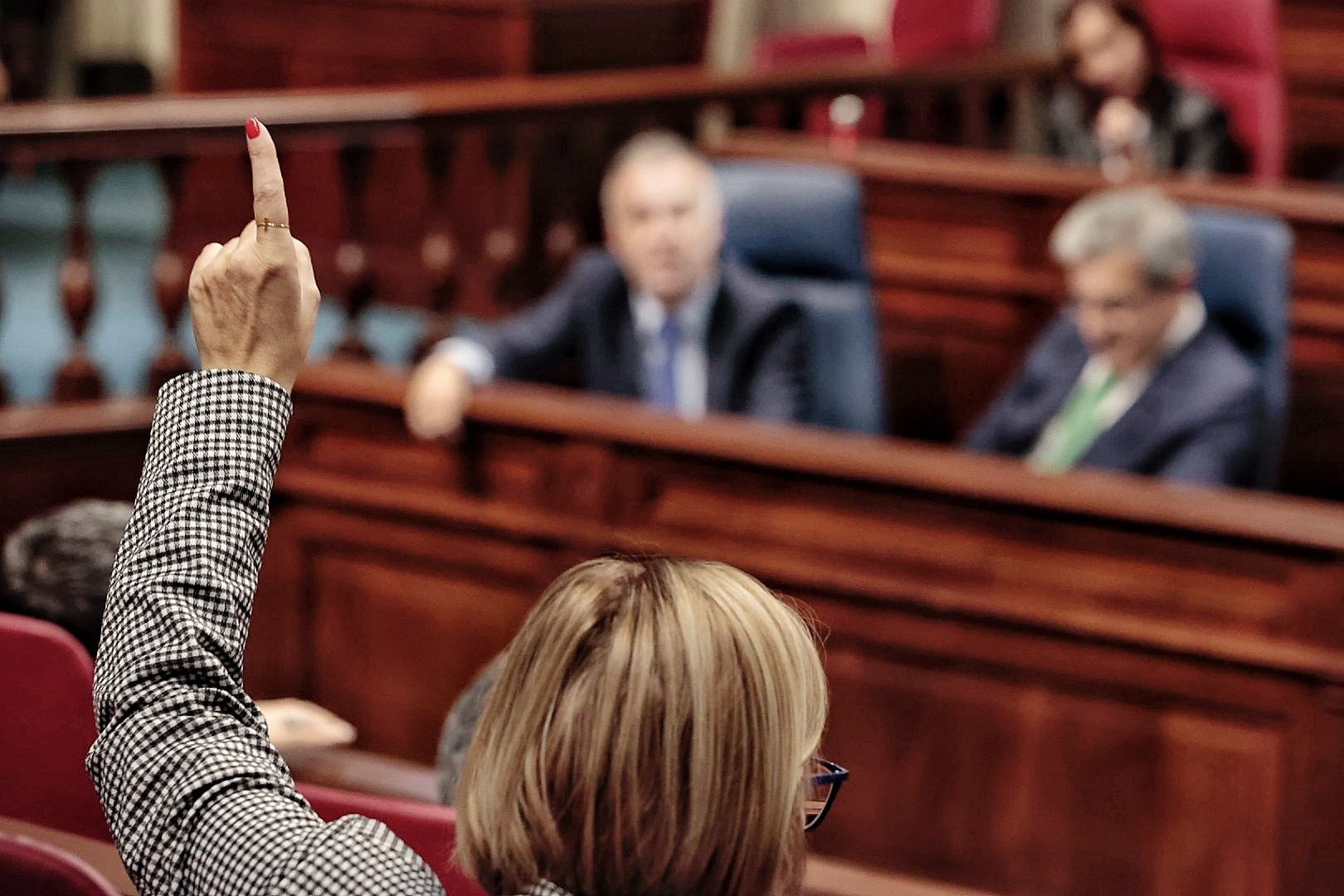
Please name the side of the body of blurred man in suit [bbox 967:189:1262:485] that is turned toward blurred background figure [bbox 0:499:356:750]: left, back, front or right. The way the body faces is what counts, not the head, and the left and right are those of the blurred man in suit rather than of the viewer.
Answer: front

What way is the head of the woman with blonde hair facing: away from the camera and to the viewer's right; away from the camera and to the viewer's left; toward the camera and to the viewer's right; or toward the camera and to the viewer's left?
away from the camera and to the viewer's right

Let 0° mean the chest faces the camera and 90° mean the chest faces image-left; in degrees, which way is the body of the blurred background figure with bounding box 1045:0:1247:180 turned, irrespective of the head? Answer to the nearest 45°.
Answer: approximately 45°

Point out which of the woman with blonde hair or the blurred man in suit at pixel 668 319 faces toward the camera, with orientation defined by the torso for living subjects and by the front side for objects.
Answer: the blurred man in suit

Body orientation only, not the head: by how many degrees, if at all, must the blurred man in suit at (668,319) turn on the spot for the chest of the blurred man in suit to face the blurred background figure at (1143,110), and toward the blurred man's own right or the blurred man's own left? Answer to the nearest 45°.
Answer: approximately 135° to the blurred man's own left

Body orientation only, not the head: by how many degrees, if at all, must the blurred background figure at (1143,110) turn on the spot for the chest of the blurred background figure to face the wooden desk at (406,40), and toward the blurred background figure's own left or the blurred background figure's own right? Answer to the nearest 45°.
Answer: approximately 45° to the blurred background figure's own right

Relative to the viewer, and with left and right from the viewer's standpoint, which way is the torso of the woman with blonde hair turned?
facing away from the viewer and to the right of the viewer

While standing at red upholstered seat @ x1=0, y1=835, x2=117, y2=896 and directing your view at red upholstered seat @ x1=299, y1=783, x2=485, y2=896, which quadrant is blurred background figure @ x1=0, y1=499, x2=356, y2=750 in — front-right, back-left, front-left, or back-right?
front-left

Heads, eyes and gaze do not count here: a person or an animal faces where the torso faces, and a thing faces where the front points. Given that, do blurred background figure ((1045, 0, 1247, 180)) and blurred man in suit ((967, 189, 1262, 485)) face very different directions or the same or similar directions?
same or similar directions

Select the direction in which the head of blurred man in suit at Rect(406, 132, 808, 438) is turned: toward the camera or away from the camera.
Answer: toward the camera

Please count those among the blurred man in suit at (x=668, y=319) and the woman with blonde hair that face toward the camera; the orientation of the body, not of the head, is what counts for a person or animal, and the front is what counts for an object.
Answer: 1
